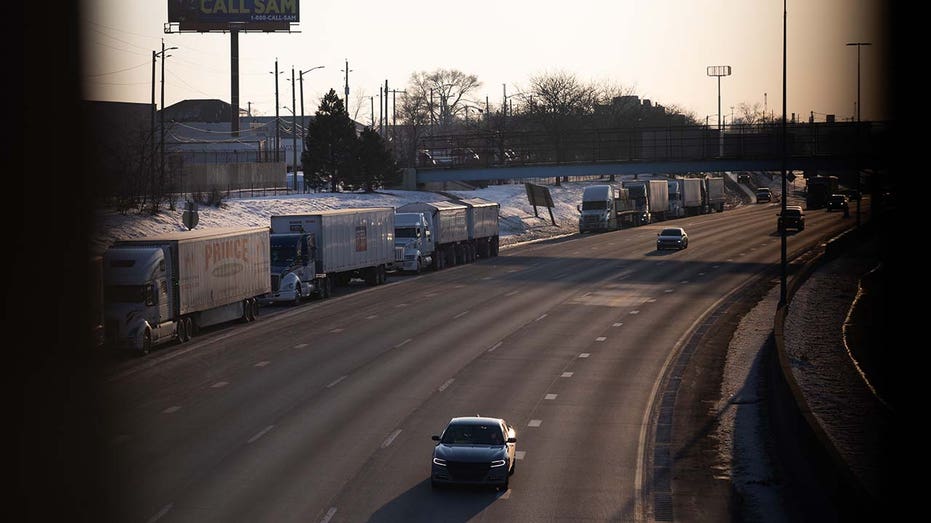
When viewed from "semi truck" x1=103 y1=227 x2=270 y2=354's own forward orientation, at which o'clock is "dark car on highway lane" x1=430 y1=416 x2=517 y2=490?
The dark car on highway lane is roughly at 10 o'clock from the semi truck.

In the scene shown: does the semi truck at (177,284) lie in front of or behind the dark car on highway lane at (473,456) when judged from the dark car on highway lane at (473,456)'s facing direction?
behind

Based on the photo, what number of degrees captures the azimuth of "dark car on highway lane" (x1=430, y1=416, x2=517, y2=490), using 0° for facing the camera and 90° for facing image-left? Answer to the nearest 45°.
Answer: approximately 0°

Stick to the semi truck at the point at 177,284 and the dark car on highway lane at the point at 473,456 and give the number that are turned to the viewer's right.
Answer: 0

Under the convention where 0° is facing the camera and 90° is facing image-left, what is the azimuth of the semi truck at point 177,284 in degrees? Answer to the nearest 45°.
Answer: approximately 45°
